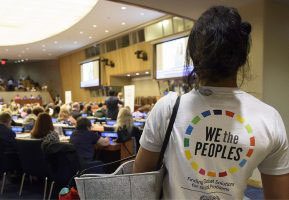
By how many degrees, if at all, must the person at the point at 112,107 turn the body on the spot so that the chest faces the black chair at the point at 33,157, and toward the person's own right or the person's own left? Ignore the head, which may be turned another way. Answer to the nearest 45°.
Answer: approximately 180°

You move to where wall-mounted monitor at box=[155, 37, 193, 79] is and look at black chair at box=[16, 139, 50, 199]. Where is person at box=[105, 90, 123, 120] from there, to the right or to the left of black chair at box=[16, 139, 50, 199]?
right

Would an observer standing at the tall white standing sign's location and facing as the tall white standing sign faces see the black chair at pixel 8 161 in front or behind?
in front

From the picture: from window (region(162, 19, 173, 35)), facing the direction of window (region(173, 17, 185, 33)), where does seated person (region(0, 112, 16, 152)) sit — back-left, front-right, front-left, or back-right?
front-right

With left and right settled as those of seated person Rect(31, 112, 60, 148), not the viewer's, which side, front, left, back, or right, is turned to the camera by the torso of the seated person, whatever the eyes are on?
back

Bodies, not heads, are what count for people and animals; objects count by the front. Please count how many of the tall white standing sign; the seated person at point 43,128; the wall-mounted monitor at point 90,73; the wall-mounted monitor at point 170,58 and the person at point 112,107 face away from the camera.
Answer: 2

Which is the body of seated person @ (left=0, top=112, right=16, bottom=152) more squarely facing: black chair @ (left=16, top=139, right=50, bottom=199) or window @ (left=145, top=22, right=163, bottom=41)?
the window

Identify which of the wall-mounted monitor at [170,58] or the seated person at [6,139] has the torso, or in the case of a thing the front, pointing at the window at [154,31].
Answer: the seated person

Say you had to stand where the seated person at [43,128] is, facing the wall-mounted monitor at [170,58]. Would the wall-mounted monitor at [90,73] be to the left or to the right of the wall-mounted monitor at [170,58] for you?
left

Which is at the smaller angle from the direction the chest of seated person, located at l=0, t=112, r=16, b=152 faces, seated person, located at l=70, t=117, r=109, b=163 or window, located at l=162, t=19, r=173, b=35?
the window

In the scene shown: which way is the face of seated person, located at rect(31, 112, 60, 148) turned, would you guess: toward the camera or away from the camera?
away from the camera

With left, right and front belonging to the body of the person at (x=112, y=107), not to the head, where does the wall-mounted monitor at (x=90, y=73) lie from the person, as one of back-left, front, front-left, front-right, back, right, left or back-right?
front

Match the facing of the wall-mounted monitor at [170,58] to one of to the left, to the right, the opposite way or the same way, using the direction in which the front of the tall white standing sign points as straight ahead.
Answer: the same way

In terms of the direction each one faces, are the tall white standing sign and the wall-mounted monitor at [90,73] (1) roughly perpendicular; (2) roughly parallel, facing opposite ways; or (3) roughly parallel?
roughly parallel

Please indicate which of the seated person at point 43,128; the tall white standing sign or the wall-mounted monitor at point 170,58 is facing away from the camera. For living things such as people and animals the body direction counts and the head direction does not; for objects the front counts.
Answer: the seated person
